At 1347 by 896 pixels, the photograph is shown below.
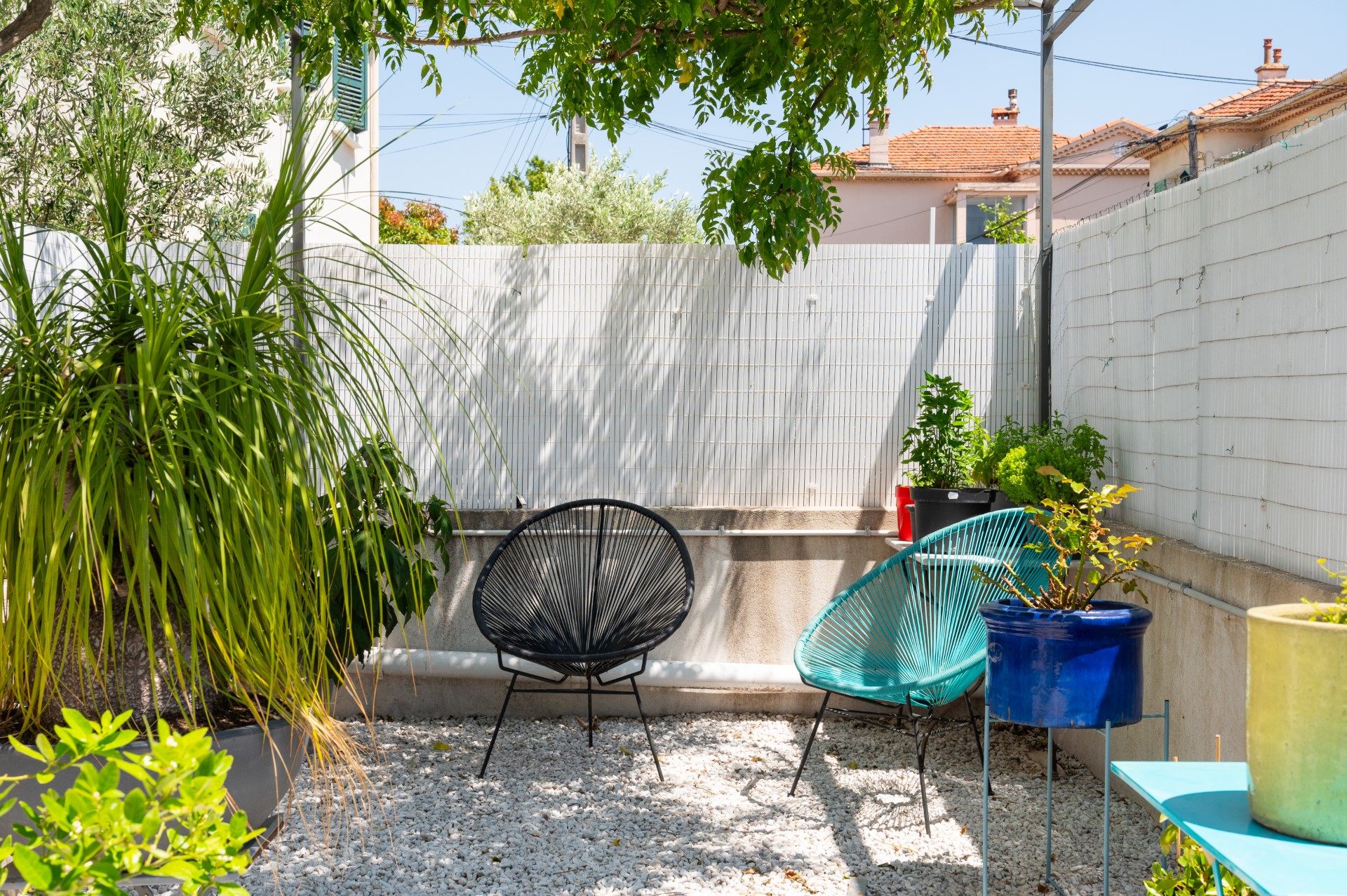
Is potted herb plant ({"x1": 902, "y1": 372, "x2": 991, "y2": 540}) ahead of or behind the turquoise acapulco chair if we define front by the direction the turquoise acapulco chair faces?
behind

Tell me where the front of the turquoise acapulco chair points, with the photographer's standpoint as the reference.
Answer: facing the viewer and to the left of the viewer

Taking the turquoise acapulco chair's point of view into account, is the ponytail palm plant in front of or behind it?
in front

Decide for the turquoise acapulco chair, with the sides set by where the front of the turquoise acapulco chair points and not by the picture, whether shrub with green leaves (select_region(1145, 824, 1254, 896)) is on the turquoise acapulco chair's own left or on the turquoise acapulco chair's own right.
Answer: on the turquoise acapulco chair's own left

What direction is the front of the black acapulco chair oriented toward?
toward the camera

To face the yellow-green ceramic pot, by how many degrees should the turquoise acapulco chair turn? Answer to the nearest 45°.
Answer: approximately 45° to its left

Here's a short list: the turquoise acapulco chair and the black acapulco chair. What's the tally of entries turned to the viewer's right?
0

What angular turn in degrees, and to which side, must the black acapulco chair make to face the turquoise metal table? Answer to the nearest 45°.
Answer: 0° — it already faces it

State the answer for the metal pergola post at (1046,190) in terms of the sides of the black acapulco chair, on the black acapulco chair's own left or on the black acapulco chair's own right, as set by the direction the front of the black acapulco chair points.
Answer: on the black acapulco chair's own left

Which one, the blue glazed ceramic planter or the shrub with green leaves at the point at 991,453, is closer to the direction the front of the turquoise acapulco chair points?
the blue glazed ceramic planter

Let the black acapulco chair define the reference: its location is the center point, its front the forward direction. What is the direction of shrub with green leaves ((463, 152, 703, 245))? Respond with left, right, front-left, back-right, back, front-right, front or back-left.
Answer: back

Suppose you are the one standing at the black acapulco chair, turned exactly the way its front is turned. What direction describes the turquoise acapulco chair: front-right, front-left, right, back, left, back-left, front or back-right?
front-left

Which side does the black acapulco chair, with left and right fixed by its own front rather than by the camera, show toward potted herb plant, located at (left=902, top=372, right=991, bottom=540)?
left

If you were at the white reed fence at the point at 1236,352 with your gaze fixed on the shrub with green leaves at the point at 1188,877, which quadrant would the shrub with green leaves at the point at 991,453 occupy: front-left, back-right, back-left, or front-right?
back-right
